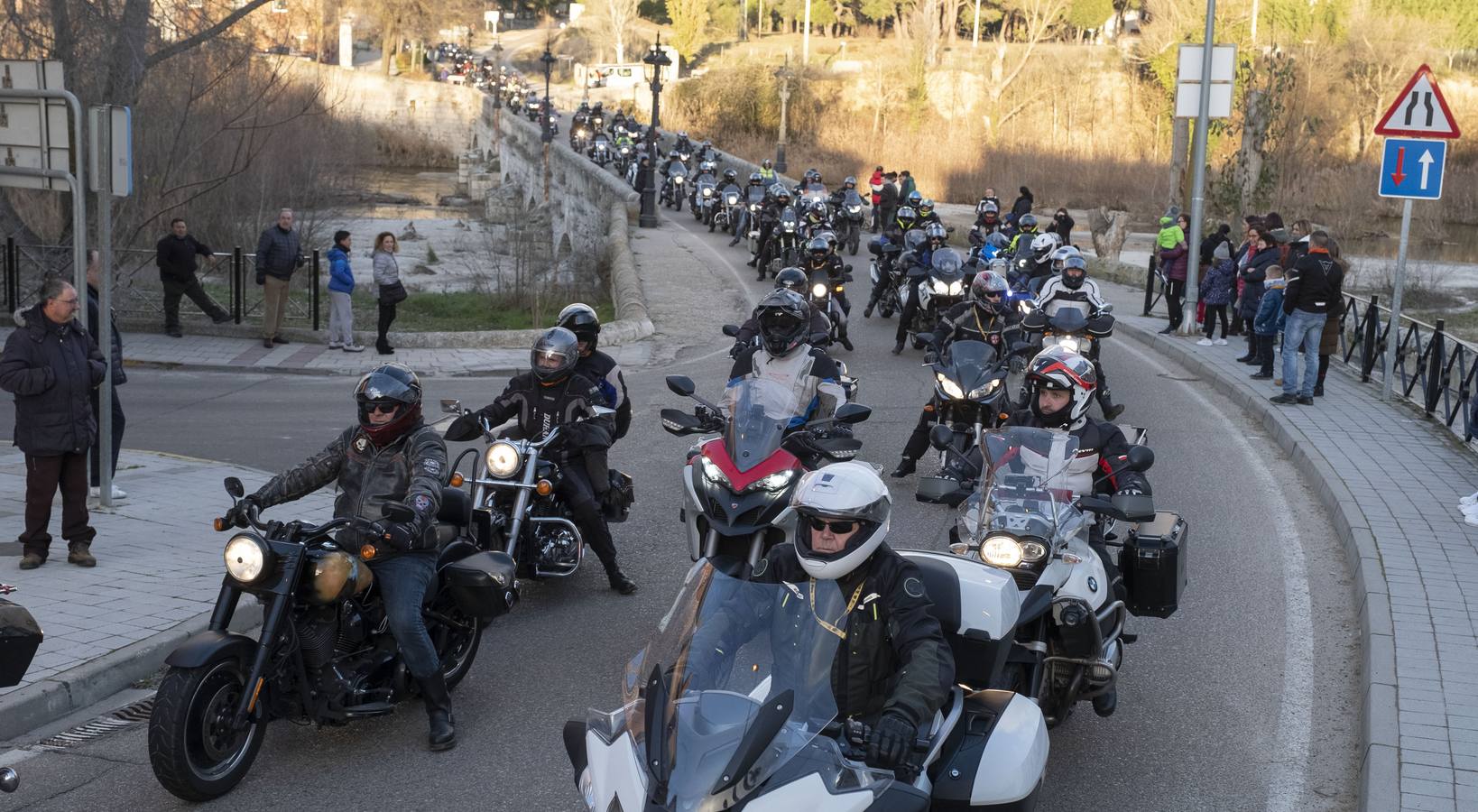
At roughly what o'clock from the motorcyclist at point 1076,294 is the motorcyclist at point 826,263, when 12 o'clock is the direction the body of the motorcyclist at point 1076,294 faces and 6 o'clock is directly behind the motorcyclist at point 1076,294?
the motorcyclist at point 826,263 is roughly at 5 o'clock from the motorcyclist at point 1076,294.

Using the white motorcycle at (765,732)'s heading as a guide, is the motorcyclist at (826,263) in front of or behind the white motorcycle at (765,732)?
behind

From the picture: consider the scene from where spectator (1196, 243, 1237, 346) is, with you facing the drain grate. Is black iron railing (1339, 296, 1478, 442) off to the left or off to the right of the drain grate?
left

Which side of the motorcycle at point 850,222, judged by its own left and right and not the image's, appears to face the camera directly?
front

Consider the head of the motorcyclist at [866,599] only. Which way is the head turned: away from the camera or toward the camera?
toward the camera

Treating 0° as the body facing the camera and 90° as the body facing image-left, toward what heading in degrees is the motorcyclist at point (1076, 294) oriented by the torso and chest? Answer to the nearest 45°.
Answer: approximately 0°

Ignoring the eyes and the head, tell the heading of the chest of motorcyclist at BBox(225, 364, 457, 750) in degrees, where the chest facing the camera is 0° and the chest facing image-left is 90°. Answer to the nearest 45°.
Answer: approximately 45°

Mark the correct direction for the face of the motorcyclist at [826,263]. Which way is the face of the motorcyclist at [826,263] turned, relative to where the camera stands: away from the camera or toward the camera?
toward the camera

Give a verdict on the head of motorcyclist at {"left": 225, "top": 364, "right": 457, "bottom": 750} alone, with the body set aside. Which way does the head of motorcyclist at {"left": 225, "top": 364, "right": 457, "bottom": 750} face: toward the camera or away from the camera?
toward the camera

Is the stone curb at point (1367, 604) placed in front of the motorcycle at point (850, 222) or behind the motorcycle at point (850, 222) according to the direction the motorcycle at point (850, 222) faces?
in front

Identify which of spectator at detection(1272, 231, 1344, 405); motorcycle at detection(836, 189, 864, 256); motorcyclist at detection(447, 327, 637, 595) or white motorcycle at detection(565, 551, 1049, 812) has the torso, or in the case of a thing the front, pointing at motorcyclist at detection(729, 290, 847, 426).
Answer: the motorcycle

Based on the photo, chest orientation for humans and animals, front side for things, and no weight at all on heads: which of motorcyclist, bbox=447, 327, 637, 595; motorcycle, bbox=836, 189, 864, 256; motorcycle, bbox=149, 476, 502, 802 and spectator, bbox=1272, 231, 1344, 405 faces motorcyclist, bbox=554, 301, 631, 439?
motorcycle, bbox=836, 189, 864, 256

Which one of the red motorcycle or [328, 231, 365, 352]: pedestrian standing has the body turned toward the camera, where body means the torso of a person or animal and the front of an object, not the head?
the red motorcycle

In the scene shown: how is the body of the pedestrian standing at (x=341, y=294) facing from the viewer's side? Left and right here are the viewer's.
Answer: facing to the right of the viewer

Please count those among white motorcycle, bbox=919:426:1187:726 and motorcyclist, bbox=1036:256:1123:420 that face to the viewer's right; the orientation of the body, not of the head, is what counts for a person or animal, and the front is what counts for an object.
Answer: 0
